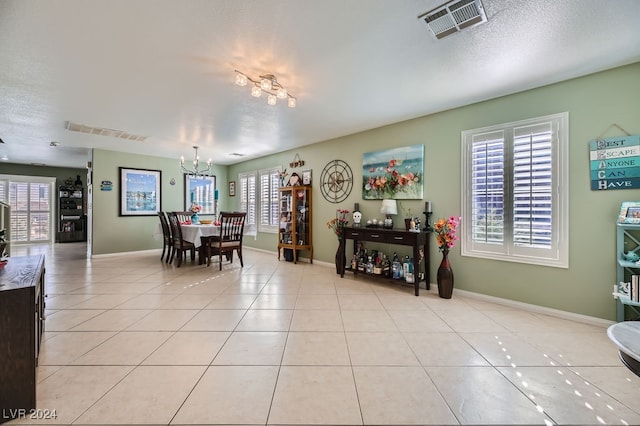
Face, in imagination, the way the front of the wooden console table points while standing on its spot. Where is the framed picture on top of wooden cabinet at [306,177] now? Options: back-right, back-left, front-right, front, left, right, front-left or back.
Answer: right

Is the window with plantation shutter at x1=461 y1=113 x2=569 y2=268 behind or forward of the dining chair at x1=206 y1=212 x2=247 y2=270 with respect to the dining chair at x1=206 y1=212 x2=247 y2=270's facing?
behind

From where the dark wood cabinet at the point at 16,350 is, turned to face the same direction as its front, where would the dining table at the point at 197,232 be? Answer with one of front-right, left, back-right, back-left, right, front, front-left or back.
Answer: front-left

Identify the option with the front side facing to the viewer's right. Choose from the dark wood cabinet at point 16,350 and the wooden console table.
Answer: the dark wood cabinet

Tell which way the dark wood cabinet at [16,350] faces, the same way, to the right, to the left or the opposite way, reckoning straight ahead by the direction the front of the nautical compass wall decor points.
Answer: the opposite way

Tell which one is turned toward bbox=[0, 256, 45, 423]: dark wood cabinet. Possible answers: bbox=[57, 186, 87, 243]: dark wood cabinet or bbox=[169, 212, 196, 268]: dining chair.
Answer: bbox=[57, 186, 87, 243]: dark wood cabinet

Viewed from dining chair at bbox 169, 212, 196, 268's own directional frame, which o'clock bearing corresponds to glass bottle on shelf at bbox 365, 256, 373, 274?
The glass bottle on shelf is roughly at 3 o'clock from the dining chair.

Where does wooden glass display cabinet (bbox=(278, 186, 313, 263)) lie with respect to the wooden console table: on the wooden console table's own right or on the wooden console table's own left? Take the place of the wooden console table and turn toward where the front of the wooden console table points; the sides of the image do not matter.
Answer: on the wooden console table's own right

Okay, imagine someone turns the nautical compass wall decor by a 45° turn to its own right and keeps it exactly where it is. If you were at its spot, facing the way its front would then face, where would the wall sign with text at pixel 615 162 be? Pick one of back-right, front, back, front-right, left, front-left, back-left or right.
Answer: back-left

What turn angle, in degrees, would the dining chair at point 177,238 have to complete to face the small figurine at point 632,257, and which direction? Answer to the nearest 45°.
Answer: approximately 90° to its right
